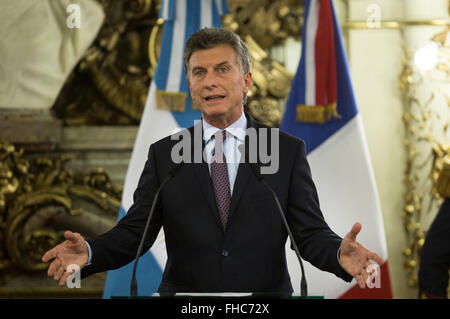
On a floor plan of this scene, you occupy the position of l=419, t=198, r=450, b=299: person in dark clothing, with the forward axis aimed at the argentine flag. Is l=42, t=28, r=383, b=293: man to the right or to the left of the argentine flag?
left

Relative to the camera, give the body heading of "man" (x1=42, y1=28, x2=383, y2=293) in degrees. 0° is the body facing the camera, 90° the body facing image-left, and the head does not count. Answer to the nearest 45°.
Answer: approximately 0°

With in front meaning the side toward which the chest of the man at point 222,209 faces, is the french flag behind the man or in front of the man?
behind

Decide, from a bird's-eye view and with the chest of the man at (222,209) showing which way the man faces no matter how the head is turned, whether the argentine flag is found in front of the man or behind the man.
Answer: behind
